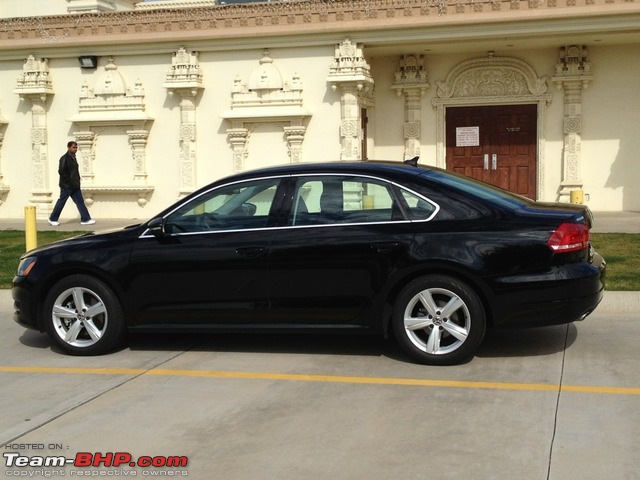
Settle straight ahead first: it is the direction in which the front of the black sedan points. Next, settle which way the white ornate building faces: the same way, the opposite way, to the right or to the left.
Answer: to the left

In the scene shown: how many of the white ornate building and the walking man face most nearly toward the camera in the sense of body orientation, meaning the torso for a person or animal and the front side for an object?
1

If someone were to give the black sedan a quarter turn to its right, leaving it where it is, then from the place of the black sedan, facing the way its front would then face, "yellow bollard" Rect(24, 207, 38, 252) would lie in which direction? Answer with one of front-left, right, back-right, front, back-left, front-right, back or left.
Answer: front-left

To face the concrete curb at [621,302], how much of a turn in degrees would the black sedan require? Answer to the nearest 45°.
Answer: approximately 135° to its right

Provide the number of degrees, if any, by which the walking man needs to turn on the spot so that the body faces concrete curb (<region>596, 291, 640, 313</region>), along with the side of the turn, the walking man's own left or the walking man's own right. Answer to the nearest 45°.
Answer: approximately 45° to the walking man's own right

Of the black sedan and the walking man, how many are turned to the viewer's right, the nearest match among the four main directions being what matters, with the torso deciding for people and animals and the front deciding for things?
1

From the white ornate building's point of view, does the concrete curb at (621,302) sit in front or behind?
in front

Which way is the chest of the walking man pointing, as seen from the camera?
to the viewer's right

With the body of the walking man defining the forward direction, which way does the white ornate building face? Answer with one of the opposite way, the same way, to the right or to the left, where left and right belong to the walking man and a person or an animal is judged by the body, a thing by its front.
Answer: to the right

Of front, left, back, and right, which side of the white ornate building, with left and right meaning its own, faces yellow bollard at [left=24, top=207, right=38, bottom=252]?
front

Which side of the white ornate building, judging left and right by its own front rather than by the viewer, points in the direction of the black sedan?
front

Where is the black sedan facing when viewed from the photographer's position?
facing to the left of the viewer

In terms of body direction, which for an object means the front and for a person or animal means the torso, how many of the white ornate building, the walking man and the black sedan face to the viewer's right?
1
